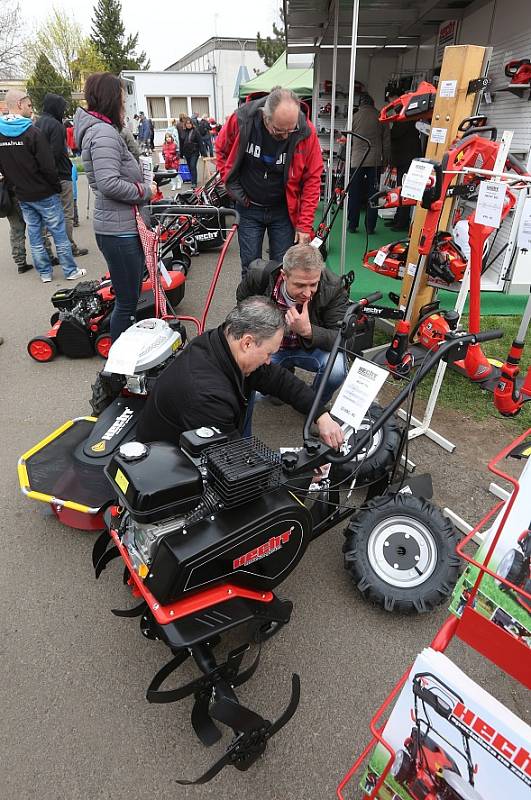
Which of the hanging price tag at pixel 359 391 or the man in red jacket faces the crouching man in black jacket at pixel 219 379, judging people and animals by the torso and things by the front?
the man in red jacket

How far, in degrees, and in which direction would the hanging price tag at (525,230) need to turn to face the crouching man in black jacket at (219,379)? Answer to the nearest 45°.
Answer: approximately 45° to its right

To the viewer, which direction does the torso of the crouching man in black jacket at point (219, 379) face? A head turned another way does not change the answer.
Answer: to the viewer's right

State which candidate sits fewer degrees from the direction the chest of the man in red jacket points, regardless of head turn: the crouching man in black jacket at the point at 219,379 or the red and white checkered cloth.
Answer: the crouching man in black jacket

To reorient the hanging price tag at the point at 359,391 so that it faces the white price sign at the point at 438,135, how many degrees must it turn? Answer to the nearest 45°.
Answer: approximately 180°

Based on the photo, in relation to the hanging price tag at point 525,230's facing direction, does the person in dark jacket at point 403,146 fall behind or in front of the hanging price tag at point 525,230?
behind

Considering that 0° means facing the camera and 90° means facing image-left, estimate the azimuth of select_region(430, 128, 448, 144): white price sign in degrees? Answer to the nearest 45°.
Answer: approximately 0°

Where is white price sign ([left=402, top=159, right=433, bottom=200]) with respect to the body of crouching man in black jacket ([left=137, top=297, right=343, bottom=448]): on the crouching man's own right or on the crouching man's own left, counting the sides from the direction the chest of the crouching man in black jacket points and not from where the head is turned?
on the crouching man's own left

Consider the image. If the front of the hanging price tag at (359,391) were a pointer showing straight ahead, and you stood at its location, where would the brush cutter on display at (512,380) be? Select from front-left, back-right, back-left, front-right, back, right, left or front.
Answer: back-left
